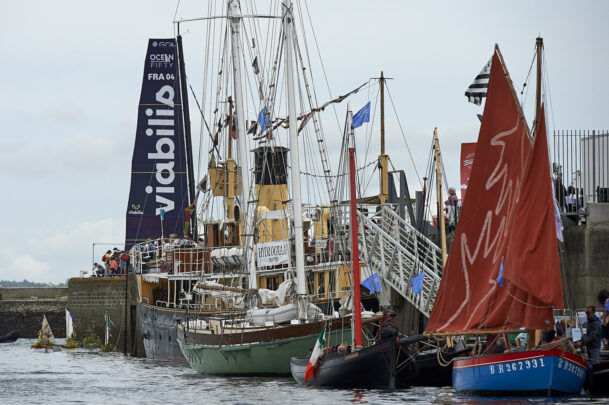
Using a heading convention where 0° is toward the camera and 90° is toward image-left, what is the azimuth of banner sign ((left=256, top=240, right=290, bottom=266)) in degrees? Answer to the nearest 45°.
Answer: approximately 0°

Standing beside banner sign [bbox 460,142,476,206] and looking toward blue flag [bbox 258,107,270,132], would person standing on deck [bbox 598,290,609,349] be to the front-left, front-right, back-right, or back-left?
back-left

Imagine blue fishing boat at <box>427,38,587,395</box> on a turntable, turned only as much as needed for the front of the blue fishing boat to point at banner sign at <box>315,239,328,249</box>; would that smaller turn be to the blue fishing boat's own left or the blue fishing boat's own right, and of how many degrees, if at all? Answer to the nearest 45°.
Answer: approximately 180°

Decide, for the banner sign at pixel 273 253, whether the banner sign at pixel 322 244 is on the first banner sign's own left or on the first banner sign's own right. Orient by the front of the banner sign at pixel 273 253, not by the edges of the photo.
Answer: on the first banner sign's own left

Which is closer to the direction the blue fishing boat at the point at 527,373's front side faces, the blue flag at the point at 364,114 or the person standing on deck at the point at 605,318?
the person standing on deck

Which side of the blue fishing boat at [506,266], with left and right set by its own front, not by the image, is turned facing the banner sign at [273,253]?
back

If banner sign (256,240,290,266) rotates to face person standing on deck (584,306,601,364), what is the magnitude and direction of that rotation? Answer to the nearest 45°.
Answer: approximately 45° to its left
